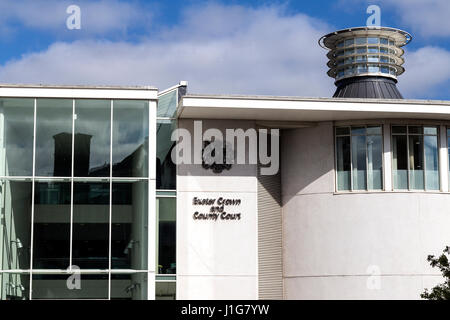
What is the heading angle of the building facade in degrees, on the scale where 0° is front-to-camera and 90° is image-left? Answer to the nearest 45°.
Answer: approximately 0°
